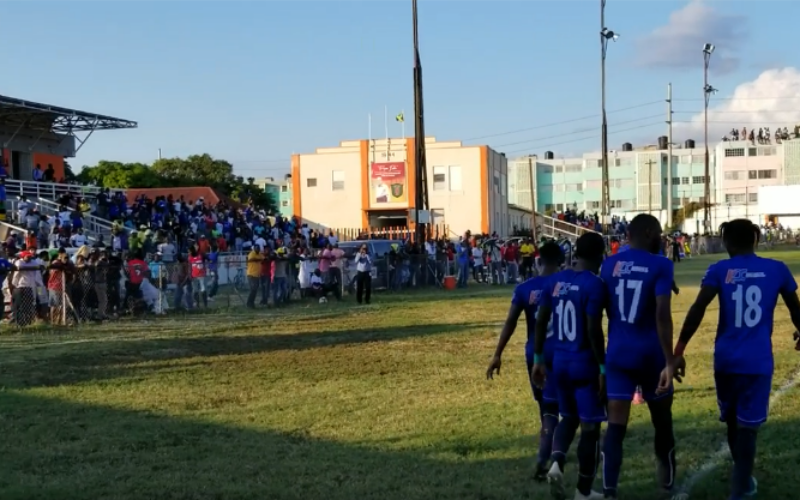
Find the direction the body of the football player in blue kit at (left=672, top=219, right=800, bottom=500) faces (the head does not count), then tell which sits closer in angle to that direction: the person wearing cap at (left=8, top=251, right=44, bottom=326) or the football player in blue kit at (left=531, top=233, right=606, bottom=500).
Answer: the person wearing cap

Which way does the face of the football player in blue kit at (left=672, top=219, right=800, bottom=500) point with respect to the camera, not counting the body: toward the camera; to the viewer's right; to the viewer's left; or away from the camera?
away from the camera

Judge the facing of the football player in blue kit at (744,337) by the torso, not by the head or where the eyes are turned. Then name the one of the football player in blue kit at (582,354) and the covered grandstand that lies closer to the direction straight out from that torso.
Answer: the covered grandstand

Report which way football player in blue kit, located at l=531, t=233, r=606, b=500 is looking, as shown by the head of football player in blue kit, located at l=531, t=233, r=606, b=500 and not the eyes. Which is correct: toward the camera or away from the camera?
away from the camera

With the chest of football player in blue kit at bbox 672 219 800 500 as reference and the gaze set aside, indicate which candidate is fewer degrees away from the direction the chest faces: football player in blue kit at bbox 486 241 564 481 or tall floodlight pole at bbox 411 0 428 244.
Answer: the tall floodlight pole

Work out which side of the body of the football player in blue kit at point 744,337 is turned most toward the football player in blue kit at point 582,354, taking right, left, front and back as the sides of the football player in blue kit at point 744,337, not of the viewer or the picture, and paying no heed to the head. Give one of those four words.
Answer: left

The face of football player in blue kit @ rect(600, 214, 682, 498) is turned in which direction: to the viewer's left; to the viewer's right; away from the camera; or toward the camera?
away from the camera

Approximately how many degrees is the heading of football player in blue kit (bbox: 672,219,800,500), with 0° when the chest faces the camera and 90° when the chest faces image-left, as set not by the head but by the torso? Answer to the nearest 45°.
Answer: approximately 180°

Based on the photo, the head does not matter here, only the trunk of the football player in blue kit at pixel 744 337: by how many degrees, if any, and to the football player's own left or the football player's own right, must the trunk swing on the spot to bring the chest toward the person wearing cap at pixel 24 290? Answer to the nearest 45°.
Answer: approximately 45° to the football player's own left

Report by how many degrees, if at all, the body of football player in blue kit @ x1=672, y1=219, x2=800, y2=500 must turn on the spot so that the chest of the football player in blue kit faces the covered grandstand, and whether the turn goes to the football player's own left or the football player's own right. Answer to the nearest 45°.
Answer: approximately 45° to the football player's own left

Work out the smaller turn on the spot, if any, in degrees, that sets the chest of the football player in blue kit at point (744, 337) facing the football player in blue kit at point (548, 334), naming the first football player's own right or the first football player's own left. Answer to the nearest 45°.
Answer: approximately 90° to the first football player's own left

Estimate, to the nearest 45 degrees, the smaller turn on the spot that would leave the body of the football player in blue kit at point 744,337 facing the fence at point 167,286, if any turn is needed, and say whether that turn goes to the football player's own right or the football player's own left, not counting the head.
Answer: approximately 45° to the football player's own left
